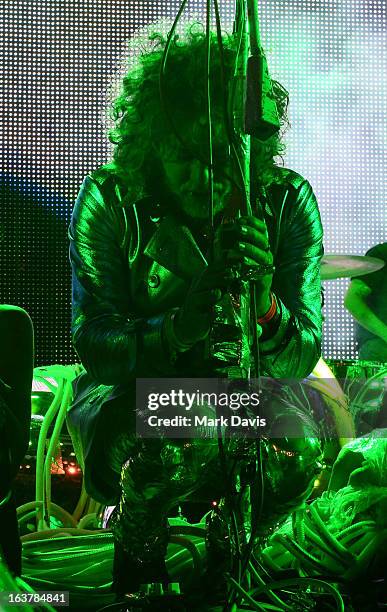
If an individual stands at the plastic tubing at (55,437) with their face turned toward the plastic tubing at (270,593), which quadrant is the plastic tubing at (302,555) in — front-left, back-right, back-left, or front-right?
front-left

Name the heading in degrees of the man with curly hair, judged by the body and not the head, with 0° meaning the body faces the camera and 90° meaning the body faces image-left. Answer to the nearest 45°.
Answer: approximately 0°
